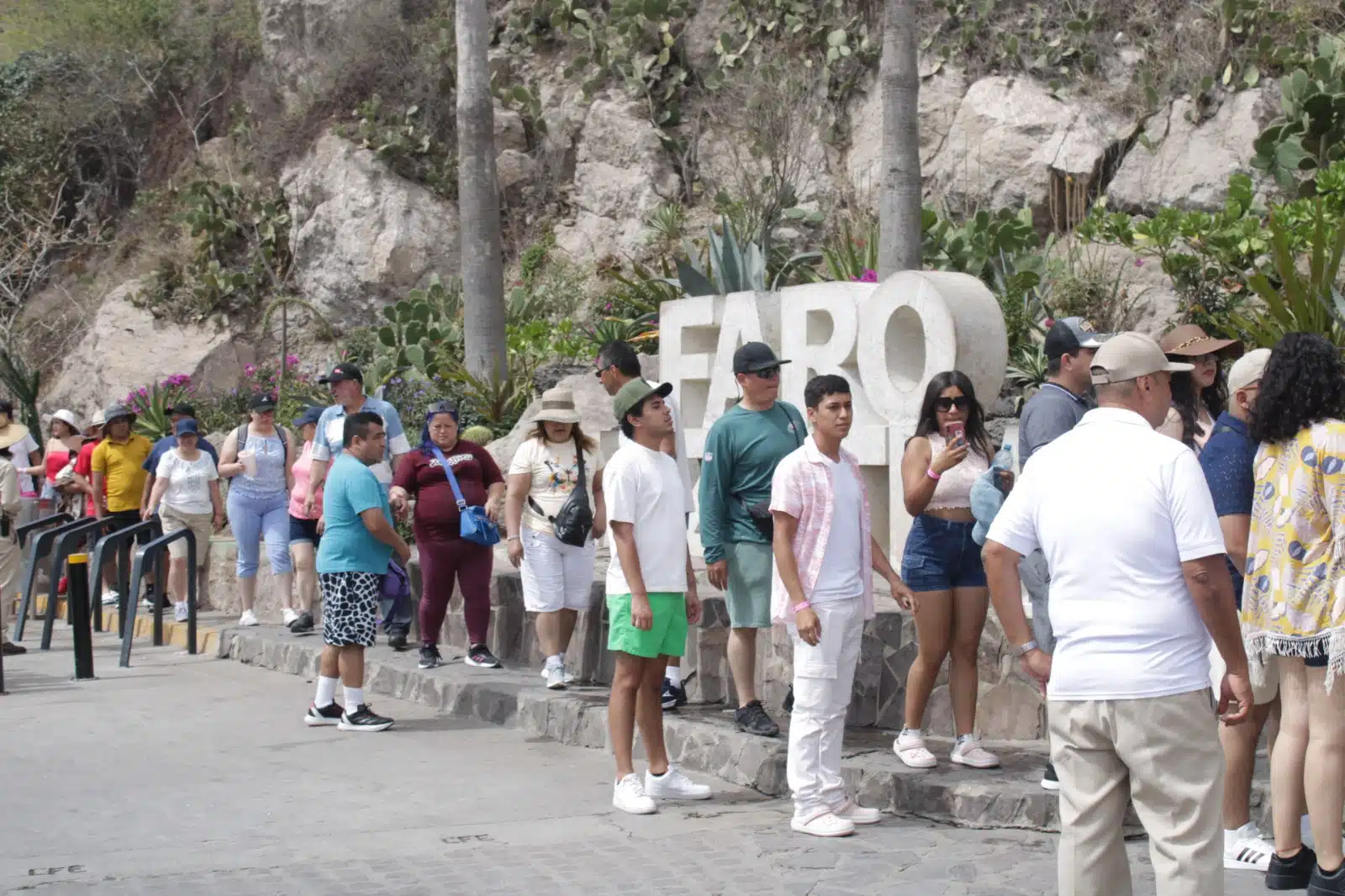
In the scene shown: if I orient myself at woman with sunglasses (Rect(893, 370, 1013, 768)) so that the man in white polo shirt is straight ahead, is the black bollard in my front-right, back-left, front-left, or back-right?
back-right

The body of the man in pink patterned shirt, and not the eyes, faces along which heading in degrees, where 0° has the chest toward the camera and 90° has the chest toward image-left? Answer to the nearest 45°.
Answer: approximately 315°

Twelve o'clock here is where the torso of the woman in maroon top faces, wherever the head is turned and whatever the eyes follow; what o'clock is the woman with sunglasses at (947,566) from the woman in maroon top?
The woman with sunglasses is roughly at 11 o'clock from the woman in maroon top.

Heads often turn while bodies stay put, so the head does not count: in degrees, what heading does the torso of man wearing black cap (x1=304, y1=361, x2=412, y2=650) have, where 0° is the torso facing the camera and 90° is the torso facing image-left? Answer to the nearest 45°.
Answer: approximately 45°

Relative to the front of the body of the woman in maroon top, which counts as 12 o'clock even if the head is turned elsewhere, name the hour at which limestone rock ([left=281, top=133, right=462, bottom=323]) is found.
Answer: The limestone rock is roughly at 6 o'clock from the woman in maroon top.
